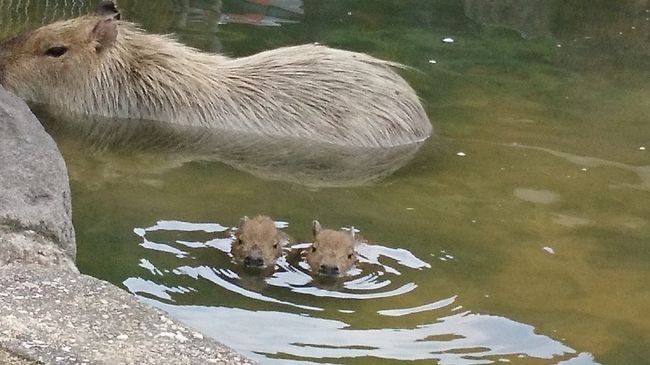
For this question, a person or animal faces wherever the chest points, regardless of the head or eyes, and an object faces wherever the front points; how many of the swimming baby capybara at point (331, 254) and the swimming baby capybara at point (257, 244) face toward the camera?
2

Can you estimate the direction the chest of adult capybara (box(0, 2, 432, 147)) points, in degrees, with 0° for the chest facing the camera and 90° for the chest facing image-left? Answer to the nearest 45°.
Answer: approximately 90°

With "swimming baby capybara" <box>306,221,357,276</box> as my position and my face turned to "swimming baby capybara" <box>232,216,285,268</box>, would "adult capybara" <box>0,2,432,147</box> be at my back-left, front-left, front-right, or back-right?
front-right

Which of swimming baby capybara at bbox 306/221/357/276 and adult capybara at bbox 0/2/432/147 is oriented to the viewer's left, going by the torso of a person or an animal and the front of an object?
the adult capybara

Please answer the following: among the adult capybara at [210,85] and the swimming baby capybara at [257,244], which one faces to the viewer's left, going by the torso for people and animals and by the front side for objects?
the adult capybara

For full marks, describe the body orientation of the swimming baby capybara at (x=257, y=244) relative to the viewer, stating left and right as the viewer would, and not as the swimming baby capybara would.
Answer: facing the viewer

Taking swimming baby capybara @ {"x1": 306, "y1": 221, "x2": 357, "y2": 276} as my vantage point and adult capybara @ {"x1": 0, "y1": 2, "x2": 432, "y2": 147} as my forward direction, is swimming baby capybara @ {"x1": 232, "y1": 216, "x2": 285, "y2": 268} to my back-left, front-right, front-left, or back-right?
front-left

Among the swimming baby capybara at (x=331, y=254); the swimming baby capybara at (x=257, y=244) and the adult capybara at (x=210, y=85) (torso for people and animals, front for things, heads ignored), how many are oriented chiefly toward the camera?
2

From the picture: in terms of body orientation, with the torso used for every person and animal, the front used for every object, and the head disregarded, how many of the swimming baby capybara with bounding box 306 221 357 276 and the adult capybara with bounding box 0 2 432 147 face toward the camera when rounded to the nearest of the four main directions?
1

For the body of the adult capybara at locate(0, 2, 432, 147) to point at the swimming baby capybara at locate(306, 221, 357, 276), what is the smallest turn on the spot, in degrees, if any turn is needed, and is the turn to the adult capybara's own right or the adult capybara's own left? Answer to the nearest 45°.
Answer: approximately 90° to the adult capybara's own left

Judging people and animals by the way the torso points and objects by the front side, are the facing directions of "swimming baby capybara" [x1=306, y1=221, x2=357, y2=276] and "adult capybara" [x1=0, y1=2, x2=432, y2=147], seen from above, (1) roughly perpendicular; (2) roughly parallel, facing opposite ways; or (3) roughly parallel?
roughly perpendicular

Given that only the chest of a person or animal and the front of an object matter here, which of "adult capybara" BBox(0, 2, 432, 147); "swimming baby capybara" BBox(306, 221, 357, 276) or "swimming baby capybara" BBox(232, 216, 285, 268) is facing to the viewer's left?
the adult capybara

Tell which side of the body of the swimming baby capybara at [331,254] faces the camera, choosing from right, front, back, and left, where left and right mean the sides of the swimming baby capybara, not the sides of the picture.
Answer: front

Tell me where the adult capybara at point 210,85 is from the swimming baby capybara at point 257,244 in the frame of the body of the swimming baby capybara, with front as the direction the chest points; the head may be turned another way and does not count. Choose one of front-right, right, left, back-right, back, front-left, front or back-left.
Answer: back

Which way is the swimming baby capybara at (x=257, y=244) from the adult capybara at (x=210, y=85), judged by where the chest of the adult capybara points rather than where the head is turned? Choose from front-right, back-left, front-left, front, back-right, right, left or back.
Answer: left
